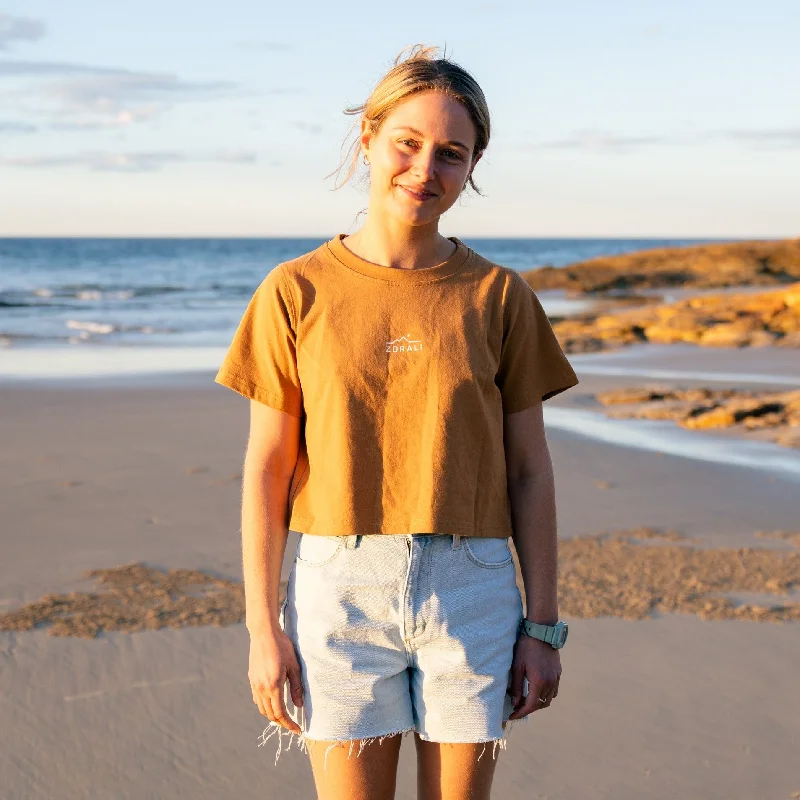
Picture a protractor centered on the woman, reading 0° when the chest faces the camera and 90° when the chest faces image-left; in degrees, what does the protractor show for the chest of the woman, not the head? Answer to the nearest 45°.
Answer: approximately 0°

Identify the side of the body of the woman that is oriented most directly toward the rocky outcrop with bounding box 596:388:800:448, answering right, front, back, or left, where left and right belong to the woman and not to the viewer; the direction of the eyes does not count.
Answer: back

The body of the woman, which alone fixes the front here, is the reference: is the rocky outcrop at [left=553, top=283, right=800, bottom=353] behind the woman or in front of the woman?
behind

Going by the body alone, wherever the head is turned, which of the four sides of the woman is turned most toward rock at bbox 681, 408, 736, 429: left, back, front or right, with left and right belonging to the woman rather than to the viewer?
back

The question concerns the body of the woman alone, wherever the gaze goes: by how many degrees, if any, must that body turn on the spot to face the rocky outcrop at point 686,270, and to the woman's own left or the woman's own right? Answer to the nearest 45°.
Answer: approximately 180°
